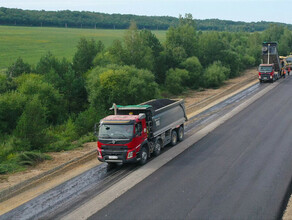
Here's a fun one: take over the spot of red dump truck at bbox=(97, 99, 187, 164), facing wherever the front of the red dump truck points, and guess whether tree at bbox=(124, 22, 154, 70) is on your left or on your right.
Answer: on your right

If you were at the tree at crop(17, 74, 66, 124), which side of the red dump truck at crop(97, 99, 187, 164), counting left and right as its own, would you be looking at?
right

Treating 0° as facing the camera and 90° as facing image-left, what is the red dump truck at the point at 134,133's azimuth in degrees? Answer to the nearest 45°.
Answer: approximately 45°

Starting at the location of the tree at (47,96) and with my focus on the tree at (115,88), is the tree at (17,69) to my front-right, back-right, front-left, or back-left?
back-left

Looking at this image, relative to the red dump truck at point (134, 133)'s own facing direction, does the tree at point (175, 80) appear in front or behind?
behind

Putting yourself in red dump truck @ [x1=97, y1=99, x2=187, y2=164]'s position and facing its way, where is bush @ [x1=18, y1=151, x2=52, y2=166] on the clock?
The bush is roughly at 2 o'clock from the red dump truck.

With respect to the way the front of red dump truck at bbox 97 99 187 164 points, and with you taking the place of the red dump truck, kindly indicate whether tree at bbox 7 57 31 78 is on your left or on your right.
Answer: on your right
